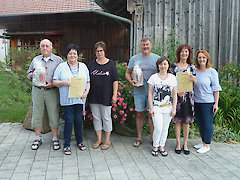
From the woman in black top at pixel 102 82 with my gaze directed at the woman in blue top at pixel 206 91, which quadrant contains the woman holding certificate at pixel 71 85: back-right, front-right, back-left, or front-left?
back-right

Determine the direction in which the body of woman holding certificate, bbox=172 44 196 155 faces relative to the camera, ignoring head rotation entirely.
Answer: toward the camera

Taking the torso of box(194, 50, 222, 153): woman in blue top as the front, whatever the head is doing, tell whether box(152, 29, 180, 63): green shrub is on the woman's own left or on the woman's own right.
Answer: on the woman's own right

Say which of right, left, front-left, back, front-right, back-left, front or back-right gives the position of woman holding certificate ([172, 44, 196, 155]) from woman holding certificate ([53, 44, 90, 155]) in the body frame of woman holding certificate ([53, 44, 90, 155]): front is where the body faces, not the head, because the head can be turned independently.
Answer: left

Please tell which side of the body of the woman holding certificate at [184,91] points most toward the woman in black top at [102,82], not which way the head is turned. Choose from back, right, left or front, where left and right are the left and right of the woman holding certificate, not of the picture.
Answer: right

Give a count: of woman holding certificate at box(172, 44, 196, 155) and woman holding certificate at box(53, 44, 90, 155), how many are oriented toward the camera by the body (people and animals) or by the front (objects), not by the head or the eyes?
2

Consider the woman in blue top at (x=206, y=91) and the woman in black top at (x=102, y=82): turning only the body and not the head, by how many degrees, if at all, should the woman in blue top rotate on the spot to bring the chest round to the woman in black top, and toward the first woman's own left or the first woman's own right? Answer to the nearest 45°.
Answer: approximately 45° to the first woman's own right

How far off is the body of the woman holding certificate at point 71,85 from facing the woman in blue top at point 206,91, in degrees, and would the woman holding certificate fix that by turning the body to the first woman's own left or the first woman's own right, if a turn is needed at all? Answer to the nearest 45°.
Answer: approximately 90° to the first woman's own left

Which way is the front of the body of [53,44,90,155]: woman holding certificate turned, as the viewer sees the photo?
toward the camera

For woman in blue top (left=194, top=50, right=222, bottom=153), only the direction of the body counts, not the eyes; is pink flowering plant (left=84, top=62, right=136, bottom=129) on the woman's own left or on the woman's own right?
on the woman's own right

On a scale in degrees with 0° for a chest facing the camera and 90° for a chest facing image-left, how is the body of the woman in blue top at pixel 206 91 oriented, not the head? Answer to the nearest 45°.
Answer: approximately 45°

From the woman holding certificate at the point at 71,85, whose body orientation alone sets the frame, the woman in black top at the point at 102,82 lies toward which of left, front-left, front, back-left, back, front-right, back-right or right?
left
